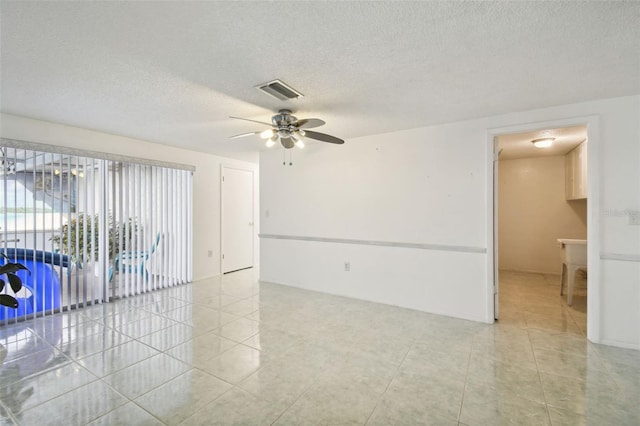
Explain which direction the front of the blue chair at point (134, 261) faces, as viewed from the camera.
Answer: facing to the left of the viewer

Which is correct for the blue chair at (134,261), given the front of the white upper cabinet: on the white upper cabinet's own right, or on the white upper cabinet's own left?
on the white upper cabinet's own left

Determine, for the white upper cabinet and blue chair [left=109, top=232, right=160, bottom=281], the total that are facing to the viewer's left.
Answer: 2

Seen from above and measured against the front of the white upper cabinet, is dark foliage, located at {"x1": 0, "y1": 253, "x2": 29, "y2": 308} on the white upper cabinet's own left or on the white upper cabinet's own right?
on the white upper cabinet's own left

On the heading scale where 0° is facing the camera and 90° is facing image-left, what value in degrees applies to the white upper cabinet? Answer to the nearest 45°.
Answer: approximately 90°
